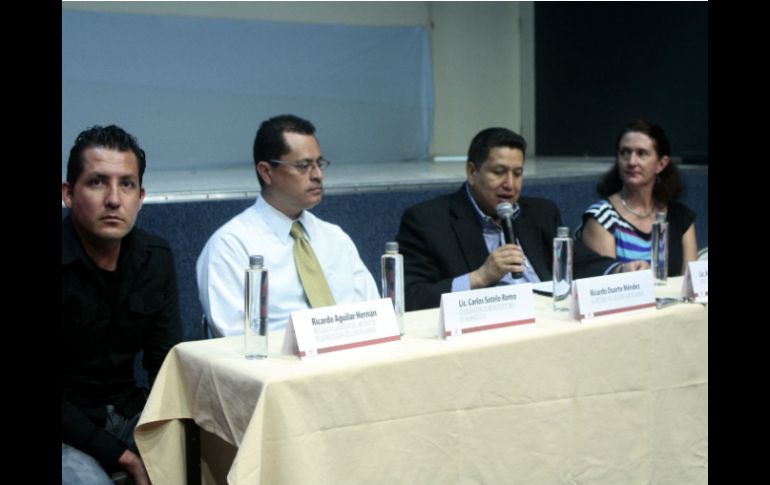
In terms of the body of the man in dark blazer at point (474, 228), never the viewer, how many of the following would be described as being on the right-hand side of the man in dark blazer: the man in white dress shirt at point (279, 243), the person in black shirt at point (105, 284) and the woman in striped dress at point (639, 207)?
2

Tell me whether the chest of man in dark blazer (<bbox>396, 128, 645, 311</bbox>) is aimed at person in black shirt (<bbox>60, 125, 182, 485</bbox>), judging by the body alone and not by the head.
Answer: no

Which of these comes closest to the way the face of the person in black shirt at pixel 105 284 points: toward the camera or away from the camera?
toward the camera

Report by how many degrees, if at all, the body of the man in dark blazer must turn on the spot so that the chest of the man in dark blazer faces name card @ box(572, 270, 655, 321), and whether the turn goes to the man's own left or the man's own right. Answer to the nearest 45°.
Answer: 0° — they already face it

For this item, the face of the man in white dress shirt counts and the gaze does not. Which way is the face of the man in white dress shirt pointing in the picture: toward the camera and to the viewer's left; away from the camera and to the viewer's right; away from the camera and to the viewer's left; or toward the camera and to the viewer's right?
toward the camera and to the viewer's right

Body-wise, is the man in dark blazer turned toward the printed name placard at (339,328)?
no

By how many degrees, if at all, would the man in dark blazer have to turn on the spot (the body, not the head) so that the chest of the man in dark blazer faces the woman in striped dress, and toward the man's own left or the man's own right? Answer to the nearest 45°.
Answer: approximately 90° to the man's own left

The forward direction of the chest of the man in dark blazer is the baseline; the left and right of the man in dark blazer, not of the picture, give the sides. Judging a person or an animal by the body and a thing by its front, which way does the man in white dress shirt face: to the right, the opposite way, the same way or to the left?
the same way

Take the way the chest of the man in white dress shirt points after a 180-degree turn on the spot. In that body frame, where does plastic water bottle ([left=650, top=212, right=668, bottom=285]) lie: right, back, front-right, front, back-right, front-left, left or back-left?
back-right

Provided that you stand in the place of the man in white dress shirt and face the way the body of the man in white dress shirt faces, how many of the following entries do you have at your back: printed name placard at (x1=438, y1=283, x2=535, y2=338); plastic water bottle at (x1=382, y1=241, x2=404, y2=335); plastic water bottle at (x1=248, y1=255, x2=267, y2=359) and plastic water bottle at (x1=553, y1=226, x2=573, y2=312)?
0

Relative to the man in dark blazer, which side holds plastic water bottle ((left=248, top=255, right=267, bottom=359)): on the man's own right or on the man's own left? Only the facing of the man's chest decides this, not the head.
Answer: on the man's own right

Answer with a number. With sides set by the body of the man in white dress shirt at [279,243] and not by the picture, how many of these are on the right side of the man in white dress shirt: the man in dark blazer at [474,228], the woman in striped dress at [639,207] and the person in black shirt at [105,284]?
1

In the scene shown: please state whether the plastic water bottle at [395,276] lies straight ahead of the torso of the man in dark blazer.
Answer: no

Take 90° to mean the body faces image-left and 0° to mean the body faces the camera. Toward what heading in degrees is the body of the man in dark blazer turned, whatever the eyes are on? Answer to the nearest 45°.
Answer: approximately 315°

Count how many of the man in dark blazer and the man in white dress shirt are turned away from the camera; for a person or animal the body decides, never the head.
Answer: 0
